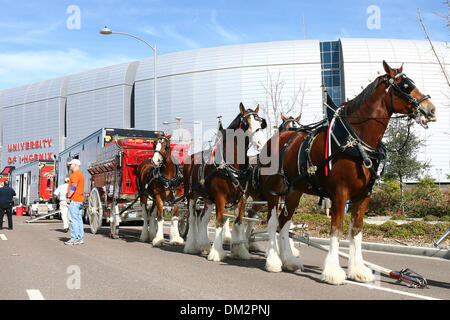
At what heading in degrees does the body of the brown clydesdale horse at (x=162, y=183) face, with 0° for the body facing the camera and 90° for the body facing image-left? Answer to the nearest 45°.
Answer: approximately 315°

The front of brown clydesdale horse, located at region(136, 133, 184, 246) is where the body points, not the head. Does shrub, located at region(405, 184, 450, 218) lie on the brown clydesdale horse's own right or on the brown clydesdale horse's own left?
on the brown clydesdale horse's own left

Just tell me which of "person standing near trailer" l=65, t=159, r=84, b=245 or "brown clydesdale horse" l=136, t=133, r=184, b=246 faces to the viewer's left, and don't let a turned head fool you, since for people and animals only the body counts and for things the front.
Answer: the person standing near trailer

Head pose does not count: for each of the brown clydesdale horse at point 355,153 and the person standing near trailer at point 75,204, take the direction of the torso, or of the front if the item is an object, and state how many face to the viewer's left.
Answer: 1

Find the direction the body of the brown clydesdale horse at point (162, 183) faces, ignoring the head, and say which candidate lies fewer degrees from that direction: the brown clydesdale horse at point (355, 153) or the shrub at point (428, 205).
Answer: the brown clydesdale horse

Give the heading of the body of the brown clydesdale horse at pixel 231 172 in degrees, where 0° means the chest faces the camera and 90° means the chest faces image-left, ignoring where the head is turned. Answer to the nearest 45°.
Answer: approximately 315°

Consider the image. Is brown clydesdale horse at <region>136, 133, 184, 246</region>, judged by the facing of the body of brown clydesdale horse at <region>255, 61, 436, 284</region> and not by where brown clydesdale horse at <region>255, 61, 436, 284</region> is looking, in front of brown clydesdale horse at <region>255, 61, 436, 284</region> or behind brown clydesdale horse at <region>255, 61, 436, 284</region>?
behind

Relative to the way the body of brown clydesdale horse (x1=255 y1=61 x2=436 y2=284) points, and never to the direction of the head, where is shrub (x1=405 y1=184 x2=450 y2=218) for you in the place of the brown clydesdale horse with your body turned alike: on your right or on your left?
on your left

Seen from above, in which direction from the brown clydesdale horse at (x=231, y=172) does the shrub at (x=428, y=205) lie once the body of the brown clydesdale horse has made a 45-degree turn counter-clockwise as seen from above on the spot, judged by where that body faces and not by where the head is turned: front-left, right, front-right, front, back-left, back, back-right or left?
front-left

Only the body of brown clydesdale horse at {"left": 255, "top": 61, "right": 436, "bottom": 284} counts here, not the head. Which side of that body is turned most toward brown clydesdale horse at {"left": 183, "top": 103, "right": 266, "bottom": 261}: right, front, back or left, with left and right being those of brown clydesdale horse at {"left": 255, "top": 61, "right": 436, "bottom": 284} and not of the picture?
back

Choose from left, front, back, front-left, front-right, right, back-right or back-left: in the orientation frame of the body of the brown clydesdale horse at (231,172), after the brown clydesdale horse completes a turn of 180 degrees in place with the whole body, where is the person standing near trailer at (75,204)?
front
